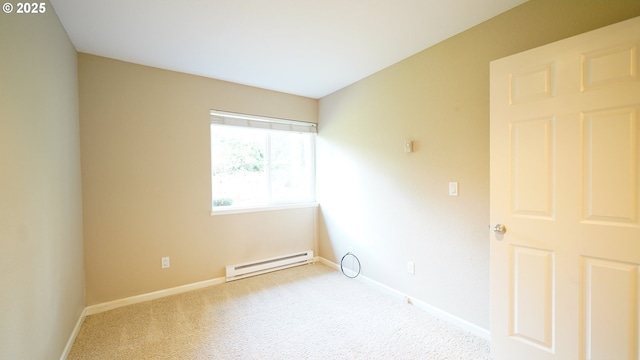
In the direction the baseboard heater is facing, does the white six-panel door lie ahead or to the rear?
ahead

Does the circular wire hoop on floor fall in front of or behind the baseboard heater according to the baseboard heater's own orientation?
in front

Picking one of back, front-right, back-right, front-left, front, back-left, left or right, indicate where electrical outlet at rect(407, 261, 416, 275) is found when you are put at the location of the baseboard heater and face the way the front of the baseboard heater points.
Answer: front

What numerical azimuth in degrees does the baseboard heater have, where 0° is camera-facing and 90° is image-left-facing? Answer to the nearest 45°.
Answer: approximately 315°
